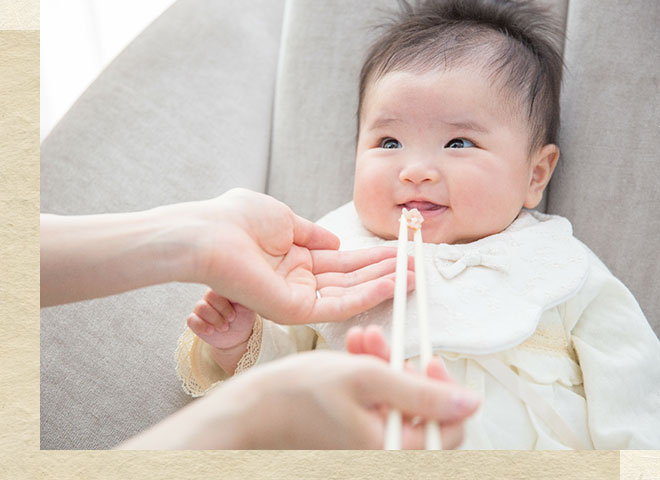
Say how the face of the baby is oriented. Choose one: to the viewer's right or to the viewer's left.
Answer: to the viewer's left

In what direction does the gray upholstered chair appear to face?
toward the camera
